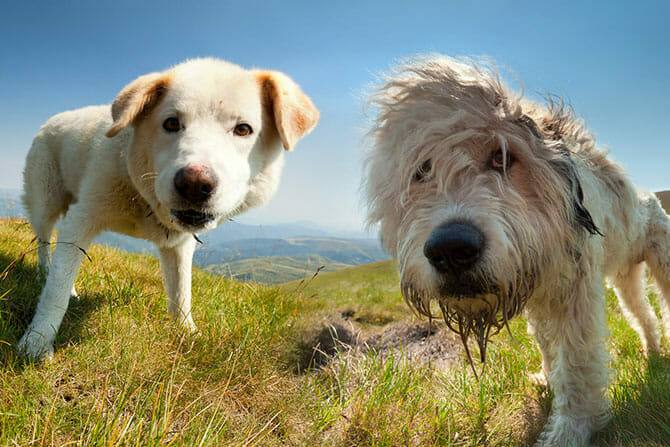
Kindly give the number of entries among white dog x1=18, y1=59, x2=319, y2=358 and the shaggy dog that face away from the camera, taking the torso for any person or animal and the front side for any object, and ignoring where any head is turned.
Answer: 0

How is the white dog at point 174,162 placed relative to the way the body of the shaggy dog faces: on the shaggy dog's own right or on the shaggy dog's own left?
on the shaggy dog's own right

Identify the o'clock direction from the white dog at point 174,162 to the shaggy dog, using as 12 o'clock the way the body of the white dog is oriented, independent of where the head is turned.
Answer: The shaggy dog is roughly at 12 o'clock from the white dog.

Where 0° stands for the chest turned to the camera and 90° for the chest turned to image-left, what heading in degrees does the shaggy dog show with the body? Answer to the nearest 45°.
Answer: approximately 45°
